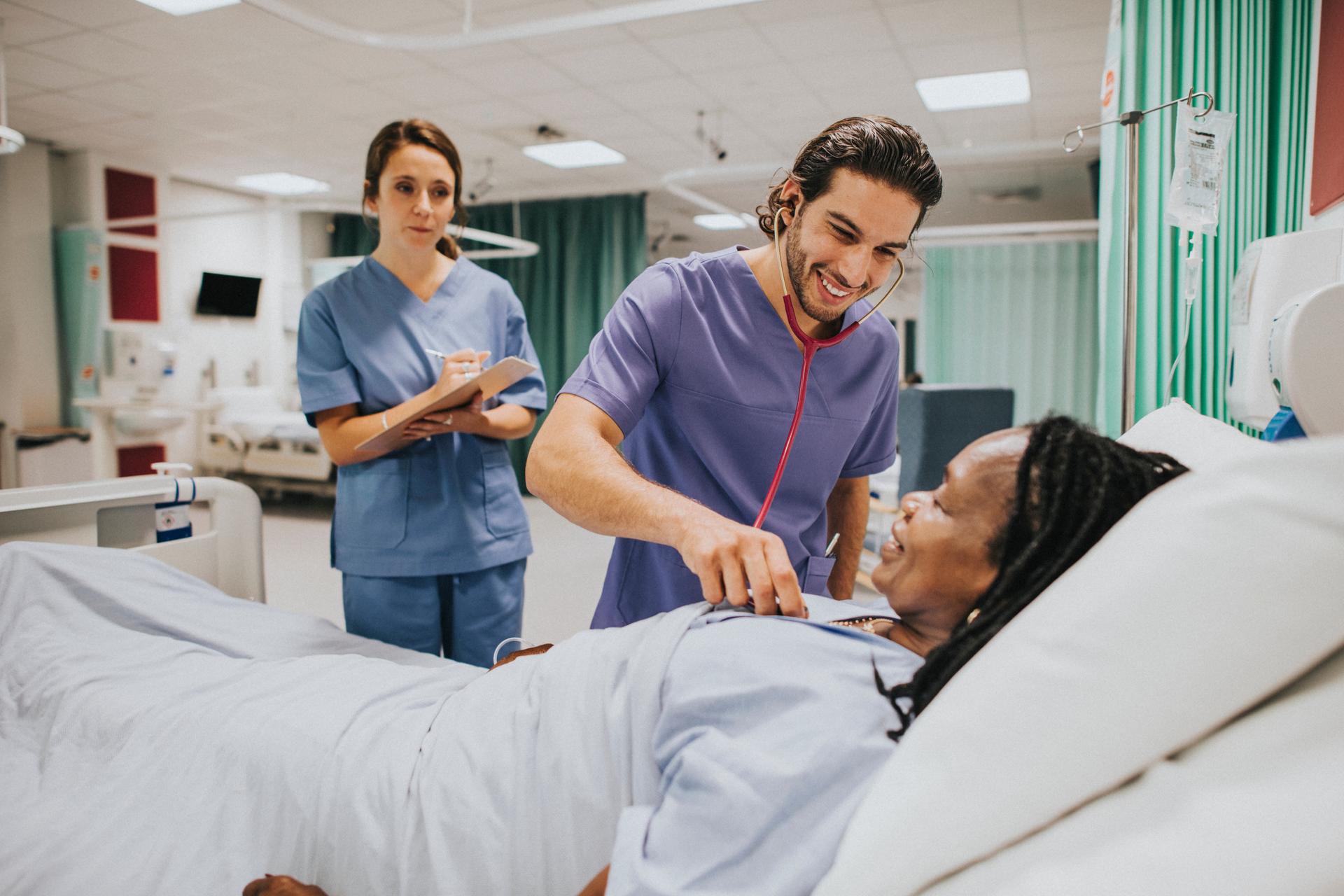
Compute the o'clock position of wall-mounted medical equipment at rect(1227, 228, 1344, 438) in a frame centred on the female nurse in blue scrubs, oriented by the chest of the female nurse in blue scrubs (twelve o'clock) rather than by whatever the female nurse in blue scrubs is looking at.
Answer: The wall-mounted medical equipment is roughly at 10 o'clock from the female nurse in blue scrubs.

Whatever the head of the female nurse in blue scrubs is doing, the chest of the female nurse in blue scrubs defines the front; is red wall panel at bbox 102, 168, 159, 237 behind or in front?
behind

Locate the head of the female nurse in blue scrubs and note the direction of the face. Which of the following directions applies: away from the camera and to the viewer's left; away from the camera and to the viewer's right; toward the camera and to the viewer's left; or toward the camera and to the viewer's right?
toward the camera and to the viewer's right

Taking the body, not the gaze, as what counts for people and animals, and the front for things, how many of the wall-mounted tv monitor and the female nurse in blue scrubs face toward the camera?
2

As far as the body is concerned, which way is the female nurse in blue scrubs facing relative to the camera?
toward the camera

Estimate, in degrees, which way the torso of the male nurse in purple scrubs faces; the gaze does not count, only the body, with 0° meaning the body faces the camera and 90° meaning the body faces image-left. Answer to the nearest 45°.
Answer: approximately 315°

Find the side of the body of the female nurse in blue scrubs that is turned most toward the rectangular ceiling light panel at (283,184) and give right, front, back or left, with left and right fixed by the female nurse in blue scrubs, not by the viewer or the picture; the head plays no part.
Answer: back

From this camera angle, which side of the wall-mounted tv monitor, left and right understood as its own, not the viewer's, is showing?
front

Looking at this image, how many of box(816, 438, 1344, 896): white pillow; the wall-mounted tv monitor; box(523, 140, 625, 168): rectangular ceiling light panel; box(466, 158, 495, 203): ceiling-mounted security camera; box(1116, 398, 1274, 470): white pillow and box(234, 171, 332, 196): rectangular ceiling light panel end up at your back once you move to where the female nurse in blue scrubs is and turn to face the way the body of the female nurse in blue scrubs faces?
4

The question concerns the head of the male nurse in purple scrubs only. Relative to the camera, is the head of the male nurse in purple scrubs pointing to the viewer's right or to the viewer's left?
to the viewer's right
